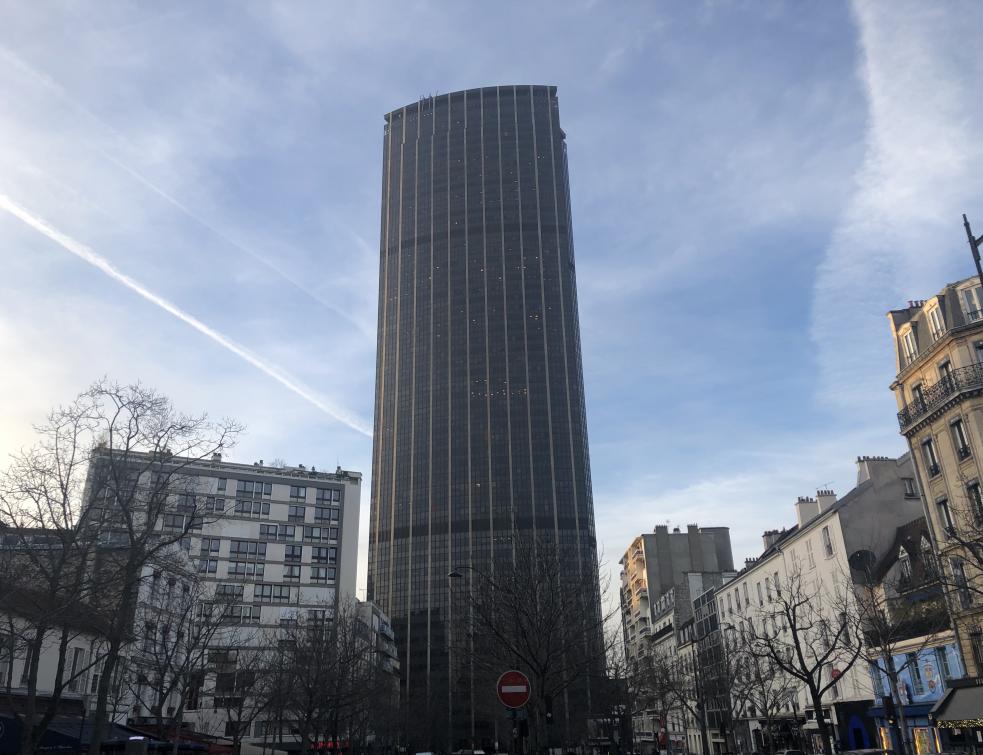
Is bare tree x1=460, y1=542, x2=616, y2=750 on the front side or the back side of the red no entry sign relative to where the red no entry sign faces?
on the back side

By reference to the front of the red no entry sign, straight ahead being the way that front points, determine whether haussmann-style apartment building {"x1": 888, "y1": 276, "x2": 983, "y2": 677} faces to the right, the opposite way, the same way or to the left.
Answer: to the right

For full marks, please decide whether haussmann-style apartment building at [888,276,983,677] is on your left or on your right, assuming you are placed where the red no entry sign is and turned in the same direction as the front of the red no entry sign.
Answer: on your left

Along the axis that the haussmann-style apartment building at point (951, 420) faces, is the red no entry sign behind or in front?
in front

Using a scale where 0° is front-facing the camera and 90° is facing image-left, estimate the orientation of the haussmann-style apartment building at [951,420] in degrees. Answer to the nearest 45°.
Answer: approximately 45°

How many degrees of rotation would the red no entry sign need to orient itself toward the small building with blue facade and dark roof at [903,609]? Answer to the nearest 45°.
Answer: approximately 135° to its left
